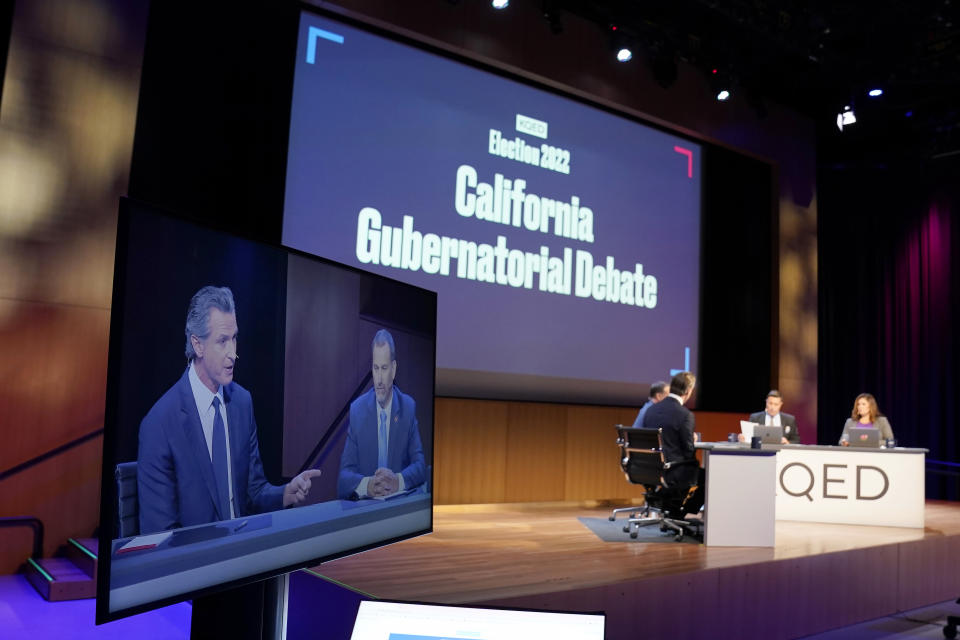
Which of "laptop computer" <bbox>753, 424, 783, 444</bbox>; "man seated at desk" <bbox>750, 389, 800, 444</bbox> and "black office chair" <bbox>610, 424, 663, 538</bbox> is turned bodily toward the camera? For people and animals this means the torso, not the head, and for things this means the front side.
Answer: the man seated at desk

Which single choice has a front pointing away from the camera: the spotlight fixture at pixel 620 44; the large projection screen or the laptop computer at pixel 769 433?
the laptop computer

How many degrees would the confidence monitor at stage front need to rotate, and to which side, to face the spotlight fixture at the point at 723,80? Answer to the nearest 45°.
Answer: approximately 90° to its left

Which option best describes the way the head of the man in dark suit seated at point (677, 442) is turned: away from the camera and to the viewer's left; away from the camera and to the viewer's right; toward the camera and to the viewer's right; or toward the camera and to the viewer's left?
away from the camera and to the viewer's right

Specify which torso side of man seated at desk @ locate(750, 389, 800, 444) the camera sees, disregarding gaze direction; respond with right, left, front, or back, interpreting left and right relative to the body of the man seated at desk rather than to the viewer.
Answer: front

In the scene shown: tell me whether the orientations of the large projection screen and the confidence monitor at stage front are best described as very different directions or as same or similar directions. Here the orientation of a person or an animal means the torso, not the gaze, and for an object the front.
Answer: same or similar directions

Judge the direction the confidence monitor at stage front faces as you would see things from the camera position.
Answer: facing the viewer and to the right of the viewer

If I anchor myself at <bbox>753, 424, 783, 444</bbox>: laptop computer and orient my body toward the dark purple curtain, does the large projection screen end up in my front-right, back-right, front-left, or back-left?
back-left

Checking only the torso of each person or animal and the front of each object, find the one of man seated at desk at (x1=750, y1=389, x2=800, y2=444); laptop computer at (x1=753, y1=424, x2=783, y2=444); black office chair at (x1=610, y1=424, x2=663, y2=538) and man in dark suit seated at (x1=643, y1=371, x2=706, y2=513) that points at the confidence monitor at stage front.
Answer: the man seated at desk

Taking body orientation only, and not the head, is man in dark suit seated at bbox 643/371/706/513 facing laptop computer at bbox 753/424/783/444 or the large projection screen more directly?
the laptop computer

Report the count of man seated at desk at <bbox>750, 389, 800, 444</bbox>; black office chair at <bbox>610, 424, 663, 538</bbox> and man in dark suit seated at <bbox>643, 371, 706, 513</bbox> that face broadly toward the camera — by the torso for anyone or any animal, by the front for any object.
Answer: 1

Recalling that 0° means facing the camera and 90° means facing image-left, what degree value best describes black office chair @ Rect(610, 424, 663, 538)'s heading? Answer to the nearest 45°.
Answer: approximately 225°

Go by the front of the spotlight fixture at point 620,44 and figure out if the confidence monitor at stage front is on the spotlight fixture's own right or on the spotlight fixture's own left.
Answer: on the spotlight fixture's own right

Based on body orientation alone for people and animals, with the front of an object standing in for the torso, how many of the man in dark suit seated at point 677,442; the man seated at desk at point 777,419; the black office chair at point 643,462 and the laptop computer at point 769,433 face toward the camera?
1
